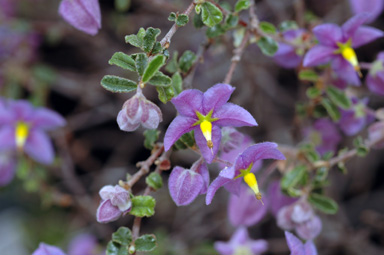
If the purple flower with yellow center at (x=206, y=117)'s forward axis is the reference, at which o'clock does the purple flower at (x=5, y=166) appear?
The purple flower is roughly at 4 o'clock from the purple flower with yellow center.

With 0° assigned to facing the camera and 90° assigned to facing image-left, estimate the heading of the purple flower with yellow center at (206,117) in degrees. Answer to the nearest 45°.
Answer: approximately 0°

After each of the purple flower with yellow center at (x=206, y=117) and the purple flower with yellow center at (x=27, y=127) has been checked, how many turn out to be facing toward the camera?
2

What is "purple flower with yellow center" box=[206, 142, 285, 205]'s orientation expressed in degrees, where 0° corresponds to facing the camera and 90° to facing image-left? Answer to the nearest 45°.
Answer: approximately 315°
